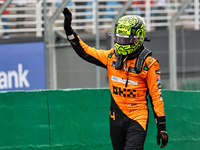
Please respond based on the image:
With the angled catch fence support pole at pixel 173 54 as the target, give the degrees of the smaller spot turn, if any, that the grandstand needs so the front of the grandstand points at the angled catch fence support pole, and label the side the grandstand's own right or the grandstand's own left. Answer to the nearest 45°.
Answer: approximately 45° to the grandstand's own left

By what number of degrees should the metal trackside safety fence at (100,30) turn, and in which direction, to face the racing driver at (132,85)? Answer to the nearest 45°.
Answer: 0° — it already faces them

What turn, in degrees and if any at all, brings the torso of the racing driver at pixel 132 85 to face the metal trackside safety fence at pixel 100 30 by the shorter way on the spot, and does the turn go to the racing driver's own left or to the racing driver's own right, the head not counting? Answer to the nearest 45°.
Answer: approximately 135° to the racing driver's own right

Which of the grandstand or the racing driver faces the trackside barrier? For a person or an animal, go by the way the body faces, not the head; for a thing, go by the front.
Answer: the grandstand

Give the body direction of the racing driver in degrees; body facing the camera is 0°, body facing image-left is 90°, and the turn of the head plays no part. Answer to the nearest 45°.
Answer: approximately 45°

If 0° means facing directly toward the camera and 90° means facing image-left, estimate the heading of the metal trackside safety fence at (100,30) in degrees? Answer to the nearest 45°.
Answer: approximately 0°
